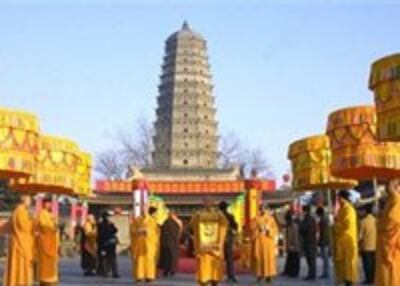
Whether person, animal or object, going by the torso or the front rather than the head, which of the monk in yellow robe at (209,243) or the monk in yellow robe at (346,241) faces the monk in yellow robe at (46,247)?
the monk in yellow robe at (346,241)

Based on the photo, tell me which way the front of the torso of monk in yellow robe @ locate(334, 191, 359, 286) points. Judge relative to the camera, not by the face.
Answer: to the viewer's left

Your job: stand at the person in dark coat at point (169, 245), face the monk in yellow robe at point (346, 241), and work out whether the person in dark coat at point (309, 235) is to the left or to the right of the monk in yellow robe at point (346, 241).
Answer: left
